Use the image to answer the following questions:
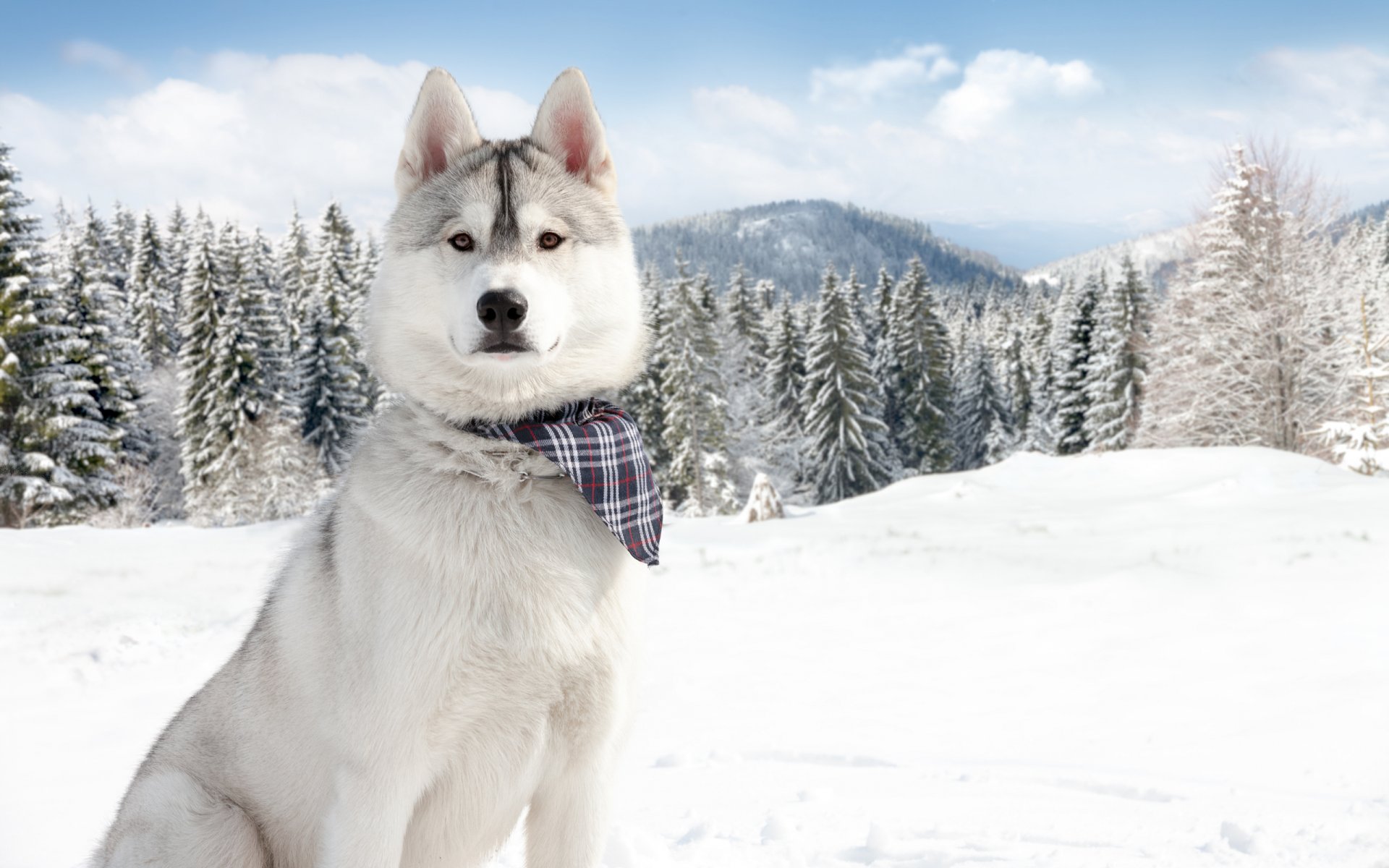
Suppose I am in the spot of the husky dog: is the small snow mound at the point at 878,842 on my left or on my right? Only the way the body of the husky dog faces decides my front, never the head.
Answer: on my left

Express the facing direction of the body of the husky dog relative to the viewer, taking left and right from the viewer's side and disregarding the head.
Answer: facing the viewer and to the right of the viewer

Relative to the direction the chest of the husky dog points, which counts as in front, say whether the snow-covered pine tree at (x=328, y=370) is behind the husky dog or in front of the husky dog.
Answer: behind

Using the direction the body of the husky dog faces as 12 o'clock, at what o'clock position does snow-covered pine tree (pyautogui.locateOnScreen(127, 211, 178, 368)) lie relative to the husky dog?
The snow-covered pine tree is roughly at 7 o'clock from the husky dog.

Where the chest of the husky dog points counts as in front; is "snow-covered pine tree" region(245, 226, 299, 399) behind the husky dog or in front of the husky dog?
behind

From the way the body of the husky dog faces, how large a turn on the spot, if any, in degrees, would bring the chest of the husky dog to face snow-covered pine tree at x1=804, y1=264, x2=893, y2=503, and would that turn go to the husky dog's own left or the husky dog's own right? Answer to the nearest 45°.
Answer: approximately 90° to the husky dog's own left

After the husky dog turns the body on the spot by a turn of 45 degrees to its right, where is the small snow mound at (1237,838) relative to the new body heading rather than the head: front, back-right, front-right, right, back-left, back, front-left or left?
left

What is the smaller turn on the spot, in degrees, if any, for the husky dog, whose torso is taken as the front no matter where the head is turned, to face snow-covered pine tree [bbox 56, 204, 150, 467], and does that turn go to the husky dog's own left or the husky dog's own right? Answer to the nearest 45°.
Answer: approximately 135° to the husky dog's own left

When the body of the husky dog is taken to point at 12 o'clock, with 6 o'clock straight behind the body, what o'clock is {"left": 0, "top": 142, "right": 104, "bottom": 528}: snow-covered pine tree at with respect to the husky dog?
The snow-covered pine tree is roughly at 7 o'clock from the husky dog.

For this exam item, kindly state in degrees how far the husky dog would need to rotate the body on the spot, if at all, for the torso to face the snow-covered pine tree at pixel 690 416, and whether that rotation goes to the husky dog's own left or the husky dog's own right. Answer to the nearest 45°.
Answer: approximately 135° to the husky dog's own left
